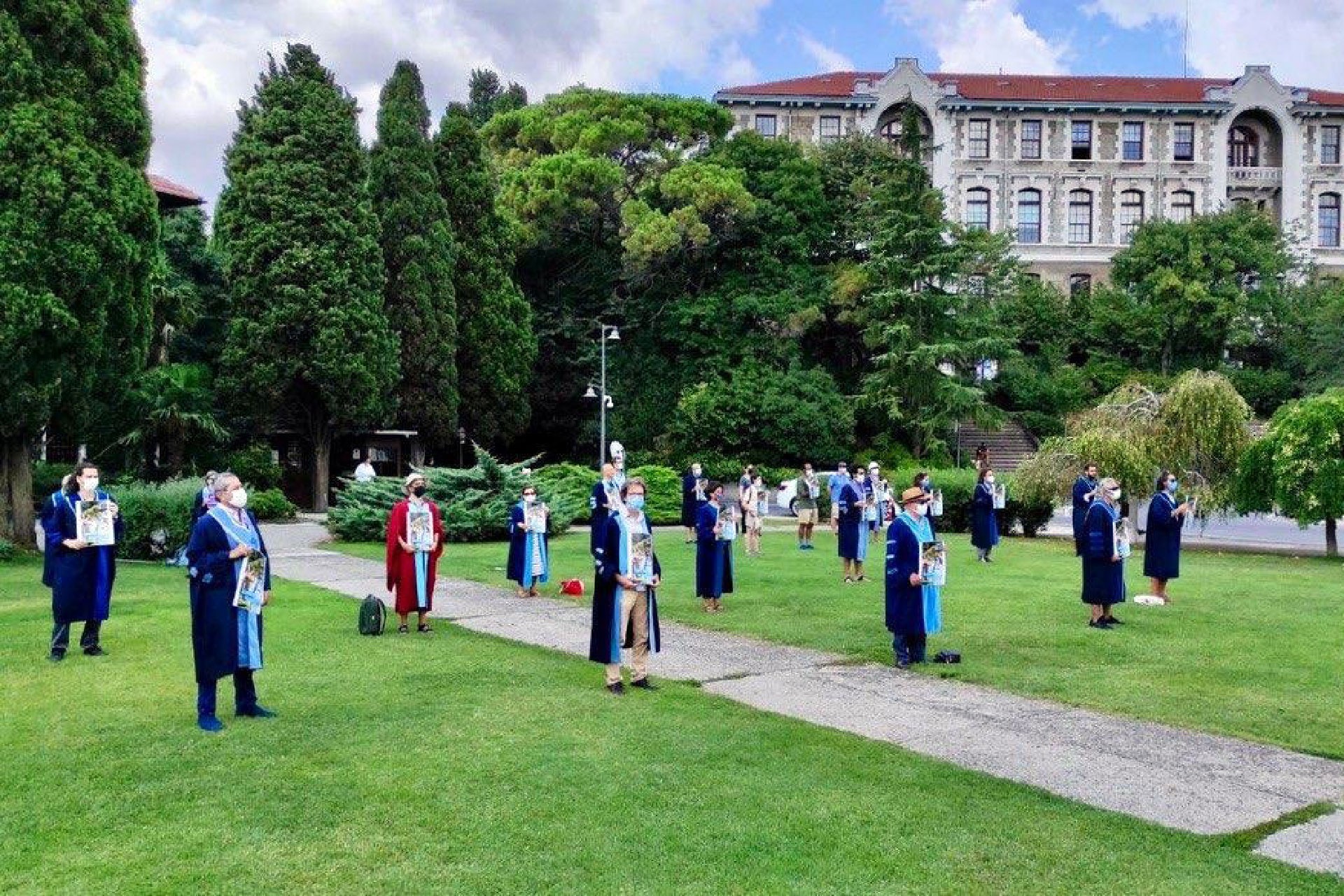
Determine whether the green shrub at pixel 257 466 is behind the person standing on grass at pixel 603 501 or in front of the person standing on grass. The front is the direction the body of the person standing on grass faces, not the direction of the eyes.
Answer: behind

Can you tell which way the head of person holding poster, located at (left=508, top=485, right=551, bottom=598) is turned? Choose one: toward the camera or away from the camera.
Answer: toward the camera

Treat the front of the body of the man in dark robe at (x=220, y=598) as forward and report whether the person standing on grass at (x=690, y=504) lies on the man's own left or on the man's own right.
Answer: on the man's own left

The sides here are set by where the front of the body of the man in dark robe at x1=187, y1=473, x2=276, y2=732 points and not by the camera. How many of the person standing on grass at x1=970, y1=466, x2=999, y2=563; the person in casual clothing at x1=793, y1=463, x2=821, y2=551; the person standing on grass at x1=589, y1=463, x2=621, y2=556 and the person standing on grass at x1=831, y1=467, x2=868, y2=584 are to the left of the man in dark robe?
4

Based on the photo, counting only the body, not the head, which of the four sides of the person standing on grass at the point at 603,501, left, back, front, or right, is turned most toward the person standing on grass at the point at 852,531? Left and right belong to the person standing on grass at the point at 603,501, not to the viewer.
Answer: left

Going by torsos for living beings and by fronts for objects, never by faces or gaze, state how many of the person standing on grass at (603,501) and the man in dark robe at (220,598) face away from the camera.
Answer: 0

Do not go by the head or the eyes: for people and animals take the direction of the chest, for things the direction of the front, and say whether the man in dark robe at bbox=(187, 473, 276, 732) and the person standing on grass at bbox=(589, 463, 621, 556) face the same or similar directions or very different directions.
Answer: same or similar directions

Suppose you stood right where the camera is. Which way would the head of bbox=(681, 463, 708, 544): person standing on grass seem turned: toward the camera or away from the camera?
toward the camera

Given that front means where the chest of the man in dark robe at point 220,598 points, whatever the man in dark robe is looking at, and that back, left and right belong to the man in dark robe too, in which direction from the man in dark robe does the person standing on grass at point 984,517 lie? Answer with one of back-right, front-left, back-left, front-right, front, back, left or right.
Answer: left

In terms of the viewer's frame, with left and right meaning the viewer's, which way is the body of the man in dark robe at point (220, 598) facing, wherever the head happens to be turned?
facing the viewer and to the right of the viewer

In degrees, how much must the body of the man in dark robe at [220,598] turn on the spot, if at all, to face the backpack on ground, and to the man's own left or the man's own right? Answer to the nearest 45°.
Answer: approximately 135° to the man's own left

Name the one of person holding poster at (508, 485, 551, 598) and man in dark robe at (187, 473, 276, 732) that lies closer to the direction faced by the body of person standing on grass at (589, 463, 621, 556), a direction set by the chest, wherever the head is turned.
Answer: the man in dark robe
